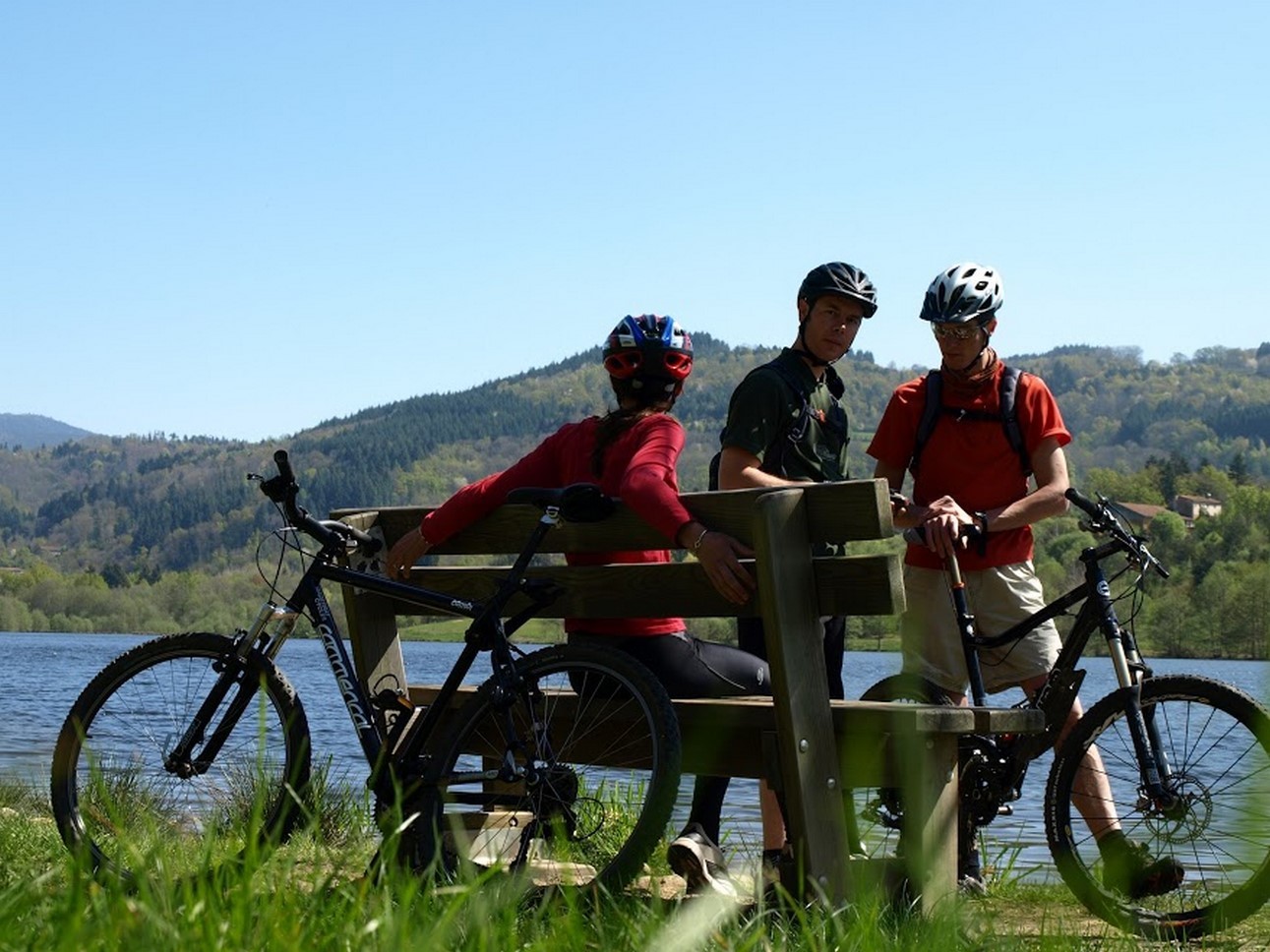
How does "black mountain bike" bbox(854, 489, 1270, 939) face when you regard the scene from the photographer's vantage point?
facing the viewer and to the right of the viewer

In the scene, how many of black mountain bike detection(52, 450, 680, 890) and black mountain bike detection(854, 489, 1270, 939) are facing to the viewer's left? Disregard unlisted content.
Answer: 1

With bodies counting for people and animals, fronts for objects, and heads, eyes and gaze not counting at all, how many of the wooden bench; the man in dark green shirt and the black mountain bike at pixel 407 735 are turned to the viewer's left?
1

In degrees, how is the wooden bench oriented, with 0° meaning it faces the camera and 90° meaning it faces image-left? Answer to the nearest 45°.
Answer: approximately 225°

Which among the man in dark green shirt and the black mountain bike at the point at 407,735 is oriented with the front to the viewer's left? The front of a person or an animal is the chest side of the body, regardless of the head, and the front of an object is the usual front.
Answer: the black mountain bike

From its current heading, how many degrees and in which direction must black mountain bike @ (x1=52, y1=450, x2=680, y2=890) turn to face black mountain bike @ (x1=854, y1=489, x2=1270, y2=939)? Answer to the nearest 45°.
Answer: approximately 180°

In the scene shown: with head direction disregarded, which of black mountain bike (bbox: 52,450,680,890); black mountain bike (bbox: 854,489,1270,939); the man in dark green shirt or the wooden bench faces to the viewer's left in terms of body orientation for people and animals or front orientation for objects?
black mountain bike (bbox: 52,450,680,890)

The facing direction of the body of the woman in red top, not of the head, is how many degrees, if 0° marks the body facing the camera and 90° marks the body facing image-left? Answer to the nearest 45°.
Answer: approximately 225°

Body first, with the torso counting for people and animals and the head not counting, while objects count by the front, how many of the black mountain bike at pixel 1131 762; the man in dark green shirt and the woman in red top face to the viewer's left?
0

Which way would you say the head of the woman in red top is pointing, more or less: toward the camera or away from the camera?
away from the camera

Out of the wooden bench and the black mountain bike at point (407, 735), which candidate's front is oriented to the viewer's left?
the black mountain bike

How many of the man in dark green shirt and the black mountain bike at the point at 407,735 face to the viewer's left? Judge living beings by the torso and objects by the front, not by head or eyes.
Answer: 1

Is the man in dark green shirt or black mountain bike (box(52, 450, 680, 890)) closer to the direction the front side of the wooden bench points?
the man in dark green shirt

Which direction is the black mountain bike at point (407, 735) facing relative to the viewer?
to the viewer's left
